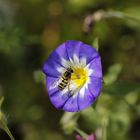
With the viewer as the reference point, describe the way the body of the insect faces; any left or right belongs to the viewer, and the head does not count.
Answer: facing away from the viewer and to the right of the viewer

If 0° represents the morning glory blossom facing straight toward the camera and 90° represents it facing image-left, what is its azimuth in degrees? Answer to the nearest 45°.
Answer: approximately 0°
